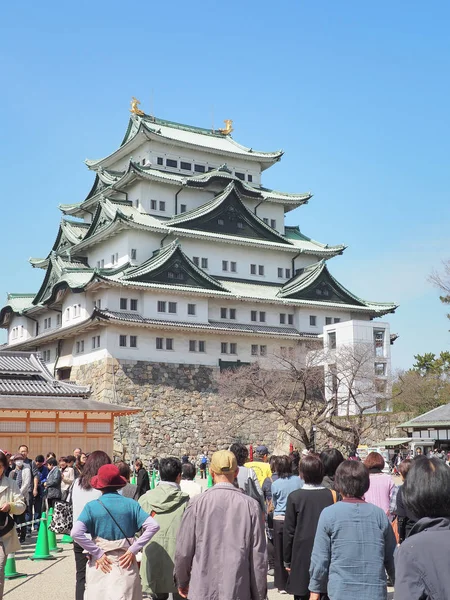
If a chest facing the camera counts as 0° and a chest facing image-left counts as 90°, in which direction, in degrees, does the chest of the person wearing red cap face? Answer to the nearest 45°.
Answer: approximately 180°

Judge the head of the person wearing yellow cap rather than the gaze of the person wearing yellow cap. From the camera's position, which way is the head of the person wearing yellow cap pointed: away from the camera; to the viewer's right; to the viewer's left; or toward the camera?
away from the camera

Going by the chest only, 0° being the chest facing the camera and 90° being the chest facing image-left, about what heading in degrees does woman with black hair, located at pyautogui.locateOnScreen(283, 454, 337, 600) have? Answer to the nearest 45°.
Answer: approximately 180°

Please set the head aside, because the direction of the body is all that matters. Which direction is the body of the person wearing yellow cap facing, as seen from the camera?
away from the camera

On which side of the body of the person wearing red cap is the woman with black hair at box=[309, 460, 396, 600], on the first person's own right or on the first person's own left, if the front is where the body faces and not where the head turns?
on the first person's own right

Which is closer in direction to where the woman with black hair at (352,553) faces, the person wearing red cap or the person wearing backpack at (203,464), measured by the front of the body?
the person wearing backpack

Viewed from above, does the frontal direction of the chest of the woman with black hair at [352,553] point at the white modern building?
yes

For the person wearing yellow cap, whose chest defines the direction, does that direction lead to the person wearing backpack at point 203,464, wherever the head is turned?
yes

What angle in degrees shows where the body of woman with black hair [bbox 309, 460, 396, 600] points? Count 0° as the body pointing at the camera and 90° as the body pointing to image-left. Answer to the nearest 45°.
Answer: approximately 180°

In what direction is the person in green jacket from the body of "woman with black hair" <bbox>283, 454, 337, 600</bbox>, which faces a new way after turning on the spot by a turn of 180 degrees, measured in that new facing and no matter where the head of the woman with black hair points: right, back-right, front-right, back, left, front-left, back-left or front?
right

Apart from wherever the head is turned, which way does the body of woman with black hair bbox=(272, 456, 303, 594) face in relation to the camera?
away from the camera

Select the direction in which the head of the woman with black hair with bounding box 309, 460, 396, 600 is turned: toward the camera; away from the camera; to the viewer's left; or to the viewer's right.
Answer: away from the camera

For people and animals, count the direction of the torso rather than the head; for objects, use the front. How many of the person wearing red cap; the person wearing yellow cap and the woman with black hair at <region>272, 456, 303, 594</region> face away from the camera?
3
